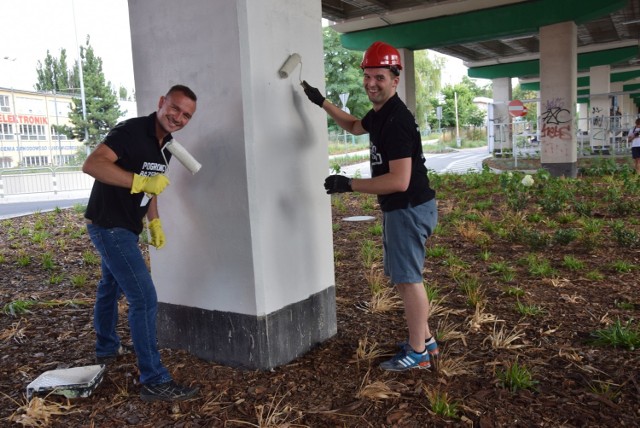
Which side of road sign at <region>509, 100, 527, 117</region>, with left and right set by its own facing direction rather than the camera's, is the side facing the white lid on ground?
front

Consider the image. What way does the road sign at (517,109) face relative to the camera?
toward the camera

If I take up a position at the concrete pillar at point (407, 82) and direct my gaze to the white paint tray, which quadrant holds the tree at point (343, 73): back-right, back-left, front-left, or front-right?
back-right

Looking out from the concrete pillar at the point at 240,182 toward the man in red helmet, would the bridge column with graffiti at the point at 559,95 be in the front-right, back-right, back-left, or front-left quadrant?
front-left

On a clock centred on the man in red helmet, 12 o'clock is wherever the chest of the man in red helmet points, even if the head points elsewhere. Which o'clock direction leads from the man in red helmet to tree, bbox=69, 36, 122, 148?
The tree is roughly at 2 o'clock from the man in red helmet.

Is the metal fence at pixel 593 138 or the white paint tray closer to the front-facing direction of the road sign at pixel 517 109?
the white paint tray

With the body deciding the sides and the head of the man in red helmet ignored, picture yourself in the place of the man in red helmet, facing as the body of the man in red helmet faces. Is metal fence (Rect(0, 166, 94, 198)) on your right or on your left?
on your right

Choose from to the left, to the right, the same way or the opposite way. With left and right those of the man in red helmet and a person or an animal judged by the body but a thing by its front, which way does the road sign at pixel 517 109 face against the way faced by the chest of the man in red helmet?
to the left

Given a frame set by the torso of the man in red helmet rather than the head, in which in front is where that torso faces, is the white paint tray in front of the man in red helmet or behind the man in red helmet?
in front

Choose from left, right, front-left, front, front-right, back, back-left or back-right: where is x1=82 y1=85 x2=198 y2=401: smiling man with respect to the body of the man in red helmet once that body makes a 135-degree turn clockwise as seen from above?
back-left

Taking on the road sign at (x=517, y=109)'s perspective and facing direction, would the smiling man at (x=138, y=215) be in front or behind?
in front

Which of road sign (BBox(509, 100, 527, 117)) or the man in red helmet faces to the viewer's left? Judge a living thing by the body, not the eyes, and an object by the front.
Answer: the man in red helmet

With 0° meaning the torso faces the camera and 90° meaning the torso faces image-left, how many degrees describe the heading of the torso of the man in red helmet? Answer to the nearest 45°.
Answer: approximately 90°
